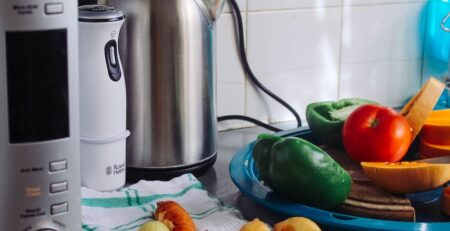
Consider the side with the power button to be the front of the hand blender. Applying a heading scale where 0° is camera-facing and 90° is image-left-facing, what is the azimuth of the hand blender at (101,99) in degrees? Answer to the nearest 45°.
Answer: approximately 315°
